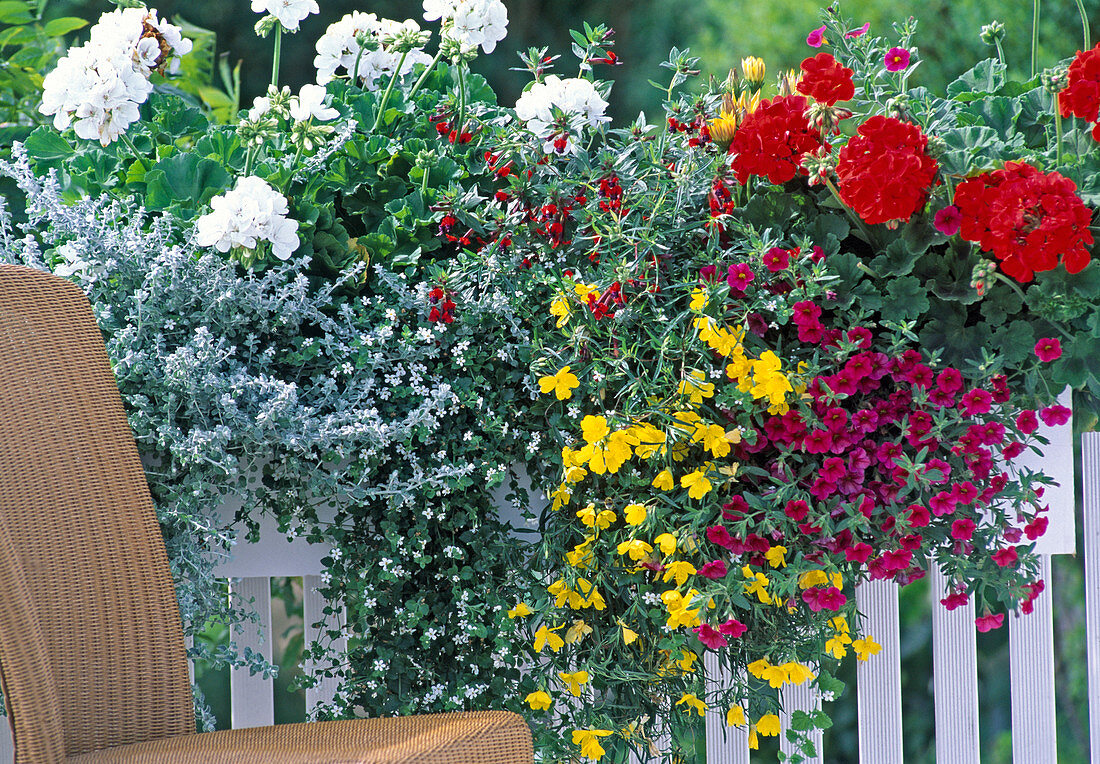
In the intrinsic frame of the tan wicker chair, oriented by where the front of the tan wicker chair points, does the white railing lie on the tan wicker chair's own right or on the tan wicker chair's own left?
on the tan wicker chair's own left

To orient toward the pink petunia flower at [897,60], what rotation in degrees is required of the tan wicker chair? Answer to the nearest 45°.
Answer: approximately 45° to its left

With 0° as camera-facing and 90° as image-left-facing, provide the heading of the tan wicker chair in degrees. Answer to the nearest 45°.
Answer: approximately 315°
